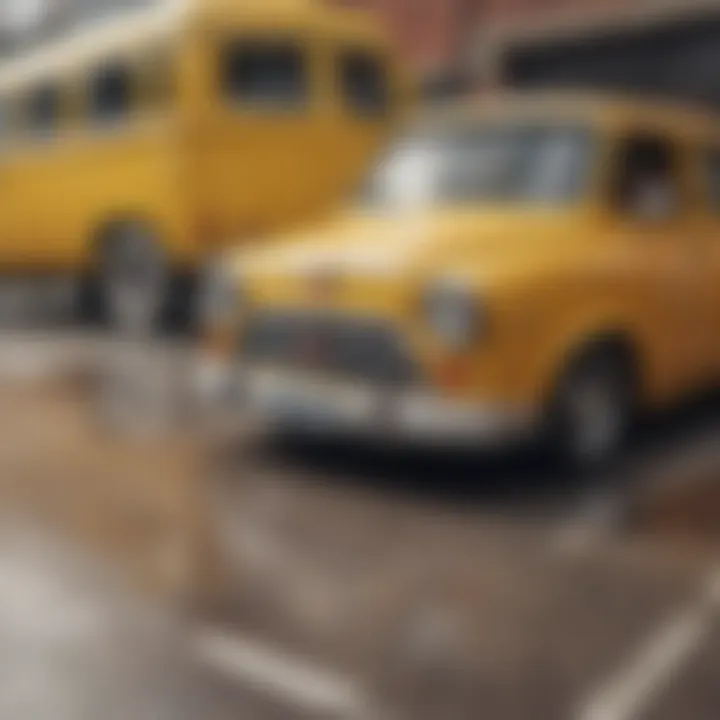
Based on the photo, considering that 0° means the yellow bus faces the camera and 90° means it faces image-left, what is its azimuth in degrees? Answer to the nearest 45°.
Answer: approximately 135°

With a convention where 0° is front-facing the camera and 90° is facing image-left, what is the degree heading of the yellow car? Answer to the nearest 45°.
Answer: approximately 45°

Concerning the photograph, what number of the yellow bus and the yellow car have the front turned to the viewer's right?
0
